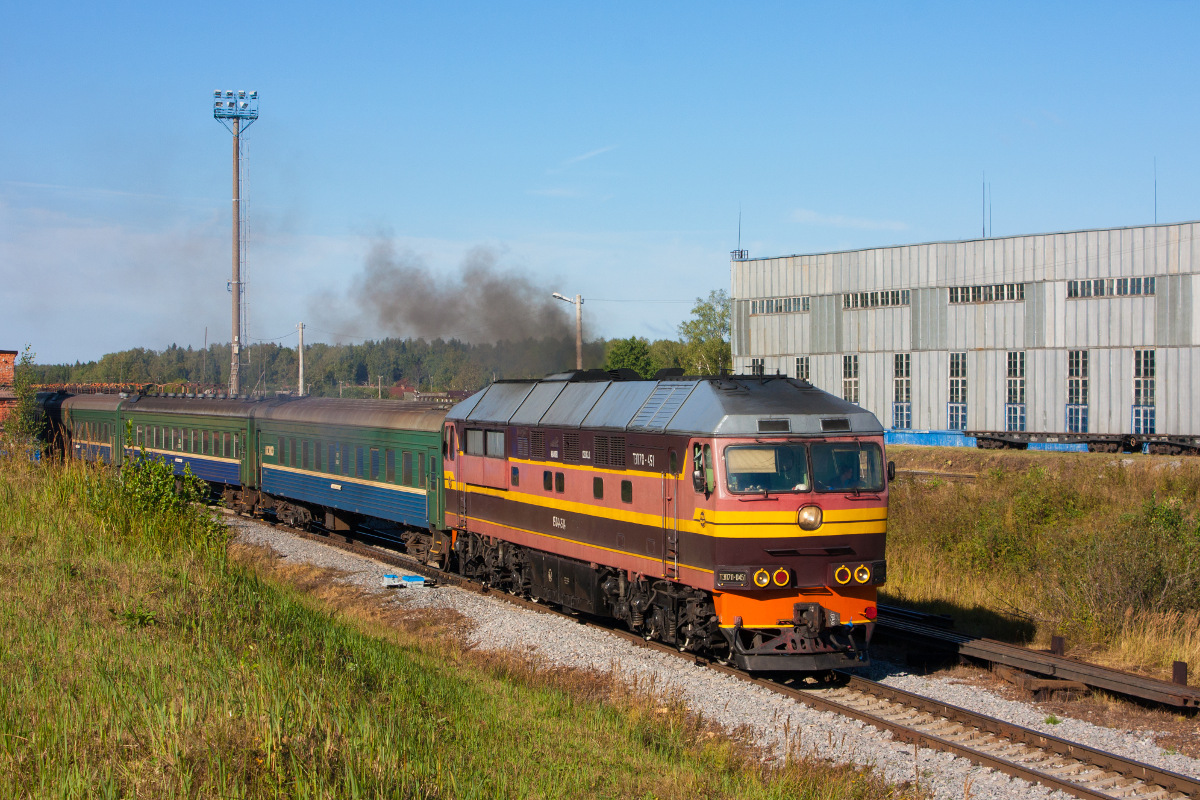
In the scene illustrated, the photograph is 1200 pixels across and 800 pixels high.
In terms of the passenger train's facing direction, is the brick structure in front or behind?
behind

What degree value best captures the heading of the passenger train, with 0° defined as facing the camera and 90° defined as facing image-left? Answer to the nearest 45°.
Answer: approximately 315°
